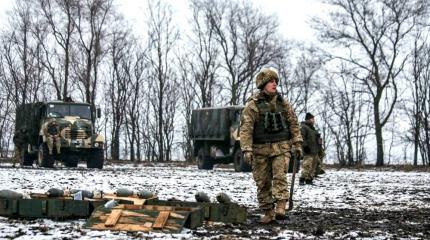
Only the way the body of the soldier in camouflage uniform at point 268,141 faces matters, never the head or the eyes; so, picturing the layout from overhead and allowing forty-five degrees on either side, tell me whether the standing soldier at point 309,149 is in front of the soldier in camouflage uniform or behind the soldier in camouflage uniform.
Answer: behind

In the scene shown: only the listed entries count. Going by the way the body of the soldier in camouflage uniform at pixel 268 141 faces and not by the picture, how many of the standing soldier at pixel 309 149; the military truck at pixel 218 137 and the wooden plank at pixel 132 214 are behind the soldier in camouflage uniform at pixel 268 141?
2

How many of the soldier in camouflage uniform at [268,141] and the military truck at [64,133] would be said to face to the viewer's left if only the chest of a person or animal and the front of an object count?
0

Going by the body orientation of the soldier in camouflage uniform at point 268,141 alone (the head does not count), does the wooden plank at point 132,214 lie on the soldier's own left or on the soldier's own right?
on the soldier's own right

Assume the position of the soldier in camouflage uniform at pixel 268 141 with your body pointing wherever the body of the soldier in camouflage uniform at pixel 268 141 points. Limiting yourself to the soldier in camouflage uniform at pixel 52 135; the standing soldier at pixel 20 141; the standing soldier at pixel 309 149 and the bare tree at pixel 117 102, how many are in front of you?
0

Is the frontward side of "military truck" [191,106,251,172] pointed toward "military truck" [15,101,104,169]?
no

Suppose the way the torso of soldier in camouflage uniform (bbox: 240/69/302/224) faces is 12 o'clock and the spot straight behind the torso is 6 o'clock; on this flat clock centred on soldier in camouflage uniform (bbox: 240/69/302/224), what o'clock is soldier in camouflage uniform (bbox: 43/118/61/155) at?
soldier in camouflage uniform (bbox: 43/118/61/155) is roughly at 5 o'clock from soldier in camouflage uniform (bbox: 240/69/302/224).

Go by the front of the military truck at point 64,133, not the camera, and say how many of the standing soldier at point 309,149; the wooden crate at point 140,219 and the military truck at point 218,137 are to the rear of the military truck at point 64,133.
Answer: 0

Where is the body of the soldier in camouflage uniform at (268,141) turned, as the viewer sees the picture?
toward the camera

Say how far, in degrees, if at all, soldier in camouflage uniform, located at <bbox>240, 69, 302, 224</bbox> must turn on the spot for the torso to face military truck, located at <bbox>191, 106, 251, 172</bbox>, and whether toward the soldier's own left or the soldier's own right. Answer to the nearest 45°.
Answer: approximately 180°

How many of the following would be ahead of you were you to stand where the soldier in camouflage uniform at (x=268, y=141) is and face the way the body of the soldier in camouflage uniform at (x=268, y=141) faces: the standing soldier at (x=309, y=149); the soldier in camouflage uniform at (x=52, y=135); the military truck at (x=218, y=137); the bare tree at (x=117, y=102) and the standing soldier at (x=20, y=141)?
0

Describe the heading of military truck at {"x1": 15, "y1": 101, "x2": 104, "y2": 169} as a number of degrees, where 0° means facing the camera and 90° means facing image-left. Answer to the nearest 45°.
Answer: approximately 315°

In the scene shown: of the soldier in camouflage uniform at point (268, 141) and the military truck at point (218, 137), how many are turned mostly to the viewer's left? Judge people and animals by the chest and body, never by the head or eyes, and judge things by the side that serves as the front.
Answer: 0

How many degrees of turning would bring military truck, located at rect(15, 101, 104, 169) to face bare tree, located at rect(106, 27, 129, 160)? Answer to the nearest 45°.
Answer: approximately 135° to its left

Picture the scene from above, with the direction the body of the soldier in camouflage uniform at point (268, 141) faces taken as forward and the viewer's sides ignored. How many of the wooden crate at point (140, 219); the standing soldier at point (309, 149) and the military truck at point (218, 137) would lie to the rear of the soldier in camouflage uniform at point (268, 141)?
2
